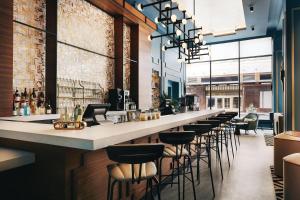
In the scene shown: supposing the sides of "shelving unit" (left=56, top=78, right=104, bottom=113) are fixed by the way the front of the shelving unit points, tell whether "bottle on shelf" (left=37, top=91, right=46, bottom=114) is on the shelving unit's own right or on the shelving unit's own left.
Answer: on the shelving unit's own right

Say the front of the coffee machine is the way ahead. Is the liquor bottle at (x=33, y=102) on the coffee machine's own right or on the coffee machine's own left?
on the coffee machine's own right

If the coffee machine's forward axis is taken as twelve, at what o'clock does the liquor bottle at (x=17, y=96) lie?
The liquor bottle is roughly at 3 o'clock from the coffee machine.

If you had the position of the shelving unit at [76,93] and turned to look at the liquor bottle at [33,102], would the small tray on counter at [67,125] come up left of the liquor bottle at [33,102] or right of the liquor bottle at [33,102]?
left

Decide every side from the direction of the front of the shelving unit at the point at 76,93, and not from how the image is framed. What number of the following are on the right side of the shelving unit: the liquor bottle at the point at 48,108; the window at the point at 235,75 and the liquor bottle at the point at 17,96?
2

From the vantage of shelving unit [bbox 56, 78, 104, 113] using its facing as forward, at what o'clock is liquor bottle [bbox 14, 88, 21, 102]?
The liquor bottle is roughly at 3 o'clock from the shelving unit.

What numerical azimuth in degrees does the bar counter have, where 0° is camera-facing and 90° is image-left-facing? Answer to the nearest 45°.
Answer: approximately 315°

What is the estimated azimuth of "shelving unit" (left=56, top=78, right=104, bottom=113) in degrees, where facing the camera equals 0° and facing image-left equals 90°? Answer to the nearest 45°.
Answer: approximately 315°

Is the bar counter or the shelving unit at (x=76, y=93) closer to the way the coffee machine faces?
the bar counter

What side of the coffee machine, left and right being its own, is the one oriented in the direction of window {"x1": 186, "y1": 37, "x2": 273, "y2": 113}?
left

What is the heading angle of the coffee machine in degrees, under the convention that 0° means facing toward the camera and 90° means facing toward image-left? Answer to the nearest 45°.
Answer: approximately 315°
